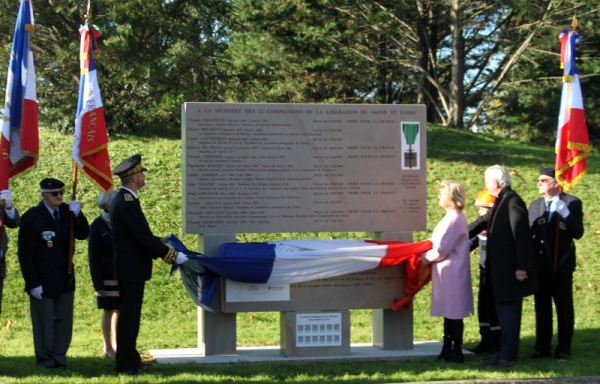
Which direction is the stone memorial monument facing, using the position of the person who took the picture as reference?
facing the viewer

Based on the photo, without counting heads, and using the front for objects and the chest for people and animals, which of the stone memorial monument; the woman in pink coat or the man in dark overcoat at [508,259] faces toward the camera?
the stone memorial monument

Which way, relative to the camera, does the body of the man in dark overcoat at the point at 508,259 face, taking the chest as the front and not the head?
to the viewer's left

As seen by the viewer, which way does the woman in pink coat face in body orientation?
to the viewer's left

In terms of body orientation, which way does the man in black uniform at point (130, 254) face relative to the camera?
to the viewer's right

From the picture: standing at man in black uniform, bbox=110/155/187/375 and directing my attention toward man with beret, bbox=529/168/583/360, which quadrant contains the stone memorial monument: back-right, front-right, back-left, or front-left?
front-left

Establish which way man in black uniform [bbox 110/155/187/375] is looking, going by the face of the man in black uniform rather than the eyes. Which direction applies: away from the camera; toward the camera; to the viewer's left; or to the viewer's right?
to the viewer's right

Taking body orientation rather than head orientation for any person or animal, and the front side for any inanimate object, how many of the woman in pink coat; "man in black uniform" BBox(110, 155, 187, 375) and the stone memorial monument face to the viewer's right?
1

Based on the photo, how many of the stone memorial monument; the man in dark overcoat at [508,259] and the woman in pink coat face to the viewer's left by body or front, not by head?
2

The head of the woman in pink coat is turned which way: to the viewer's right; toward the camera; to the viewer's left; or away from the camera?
to the viewer's left

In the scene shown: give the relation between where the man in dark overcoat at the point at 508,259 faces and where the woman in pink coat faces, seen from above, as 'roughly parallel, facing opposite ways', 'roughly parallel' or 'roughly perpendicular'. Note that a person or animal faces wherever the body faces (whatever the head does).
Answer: roughly parallel

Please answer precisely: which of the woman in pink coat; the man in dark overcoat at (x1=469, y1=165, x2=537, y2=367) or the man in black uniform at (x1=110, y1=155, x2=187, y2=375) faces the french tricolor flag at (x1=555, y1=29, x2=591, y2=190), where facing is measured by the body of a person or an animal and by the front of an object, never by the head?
the man in black uniform

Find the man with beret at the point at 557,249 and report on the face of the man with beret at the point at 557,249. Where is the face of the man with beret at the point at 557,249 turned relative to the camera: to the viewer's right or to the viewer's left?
to the viewer's left

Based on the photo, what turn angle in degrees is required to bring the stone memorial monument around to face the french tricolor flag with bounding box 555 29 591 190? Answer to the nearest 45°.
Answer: approximately 90° to its left

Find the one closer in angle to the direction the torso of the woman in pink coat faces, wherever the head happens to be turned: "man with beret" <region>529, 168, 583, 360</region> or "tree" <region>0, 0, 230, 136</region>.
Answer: the tree

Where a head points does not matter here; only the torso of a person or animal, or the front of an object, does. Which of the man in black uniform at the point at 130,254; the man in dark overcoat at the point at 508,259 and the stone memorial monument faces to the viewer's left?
the man in dark overcoat

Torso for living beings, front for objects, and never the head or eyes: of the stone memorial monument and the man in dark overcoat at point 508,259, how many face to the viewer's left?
1

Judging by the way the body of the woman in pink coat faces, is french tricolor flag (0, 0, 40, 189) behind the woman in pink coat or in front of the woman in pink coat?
in front

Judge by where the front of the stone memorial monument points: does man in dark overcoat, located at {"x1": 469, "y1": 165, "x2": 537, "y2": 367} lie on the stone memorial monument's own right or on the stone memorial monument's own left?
on the stone memorial monument's own left
